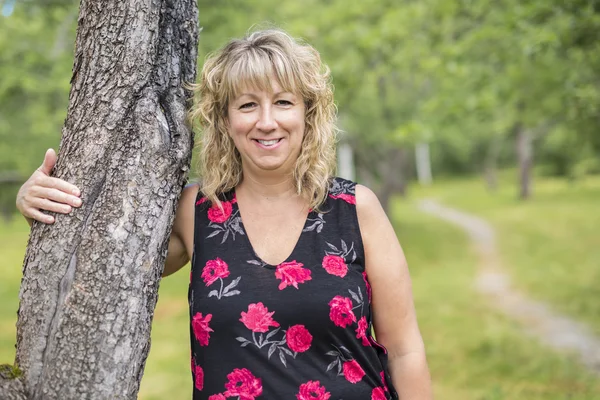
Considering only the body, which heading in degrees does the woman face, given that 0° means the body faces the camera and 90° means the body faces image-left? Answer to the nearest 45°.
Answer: approximately 0°

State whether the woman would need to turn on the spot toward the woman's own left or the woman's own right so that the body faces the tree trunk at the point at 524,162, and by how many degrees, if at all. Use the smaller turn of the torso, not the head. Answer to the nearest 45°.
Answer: approximately 135° to the woman's own left

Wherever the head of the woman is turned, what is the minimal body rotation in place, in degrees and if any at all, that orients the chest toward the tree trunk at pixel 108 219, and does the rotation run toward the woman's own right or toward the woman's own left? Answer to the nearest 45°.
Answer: approximately 90° to the woman's own right

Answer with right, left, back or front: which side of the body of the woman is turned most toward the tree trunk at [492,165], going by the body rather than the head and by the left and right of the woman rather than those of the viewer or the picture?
back
